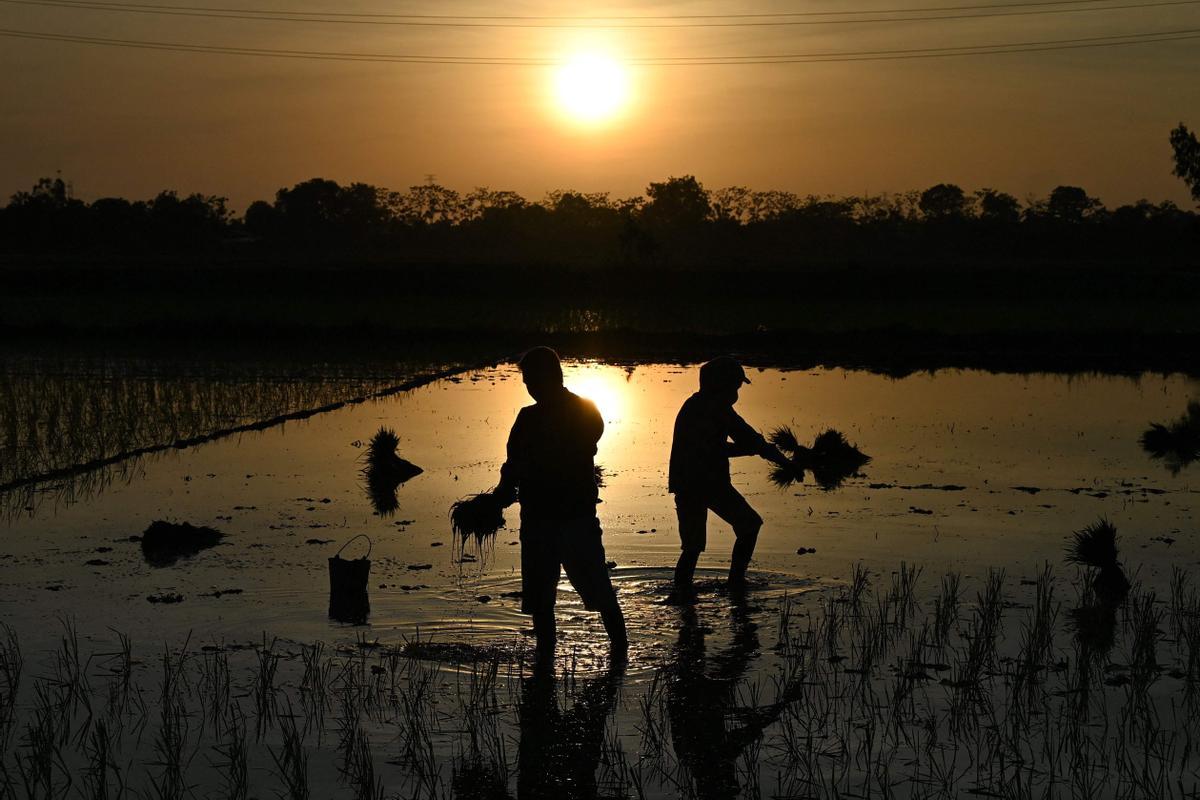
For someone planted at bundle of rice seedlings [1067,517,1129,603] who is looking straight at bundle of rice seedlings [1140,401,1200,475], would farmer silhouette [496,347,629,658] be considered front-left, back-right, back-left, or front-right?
back-left

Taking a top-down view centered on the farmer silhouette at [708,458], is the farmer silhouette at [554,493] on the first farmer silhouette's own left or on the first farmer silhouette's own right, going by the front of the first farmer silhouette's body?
on the first farmer silhouette's own right

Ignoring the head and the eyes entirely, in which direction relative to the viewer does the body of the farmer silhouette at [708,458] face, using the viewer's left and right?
facing to the right of the viewer

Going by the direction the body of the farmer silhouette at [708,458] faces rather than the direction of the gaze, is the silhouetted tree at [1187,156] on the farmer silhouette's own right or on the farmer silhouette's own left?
on the farmer silhouette's own left

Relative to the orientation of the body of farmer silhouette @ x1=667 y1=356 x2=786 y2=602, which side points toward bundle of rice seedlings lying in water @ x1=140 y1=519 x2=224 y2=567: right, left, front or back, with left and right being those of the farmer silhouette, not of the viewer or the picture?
back

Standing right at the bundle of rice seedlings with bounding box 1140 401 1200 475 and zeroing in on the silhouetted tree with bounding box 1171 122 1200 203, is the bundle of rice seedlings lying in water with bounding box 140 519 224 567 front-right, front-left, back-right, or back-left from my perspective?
back-left
